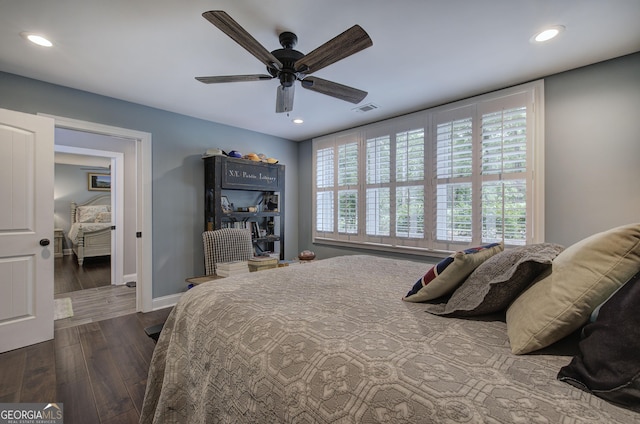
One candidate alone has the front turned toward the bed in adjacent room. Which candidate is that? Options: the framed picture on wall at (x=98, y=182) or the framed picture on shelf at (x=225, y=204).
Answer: the framed picture on wall at (x=98, y=182)

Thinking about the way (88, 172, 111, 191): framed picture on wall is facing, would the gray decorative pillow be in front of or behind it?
in front

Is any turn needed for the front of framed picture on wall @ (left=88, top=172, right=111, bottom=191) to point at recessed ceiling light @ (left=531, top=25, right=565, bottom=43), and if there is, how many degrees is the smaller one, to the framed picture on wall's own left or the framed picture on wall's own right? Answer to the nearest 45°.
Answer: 0° — it already faces it

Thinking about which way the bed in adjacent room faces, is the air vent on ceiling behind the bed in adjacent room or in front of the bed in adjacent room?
in front

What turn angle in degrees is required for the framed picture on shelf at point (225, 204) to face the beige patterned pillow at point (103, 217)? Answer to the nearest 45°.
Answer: approximately 135° to its right

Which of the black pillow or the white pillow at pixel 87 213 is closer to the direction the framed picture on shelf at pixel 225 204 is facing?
the black pillow

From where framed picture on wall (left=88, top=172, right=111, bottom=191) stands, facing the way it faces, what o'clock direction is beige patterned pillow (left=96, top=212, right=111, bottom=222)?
The beige patterned pillow is roughly at 12 o'clock from the framed picture on wall.

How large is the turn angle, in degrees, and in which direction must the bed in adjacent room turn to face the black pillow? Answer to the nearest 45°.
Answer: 0° — it already faces it

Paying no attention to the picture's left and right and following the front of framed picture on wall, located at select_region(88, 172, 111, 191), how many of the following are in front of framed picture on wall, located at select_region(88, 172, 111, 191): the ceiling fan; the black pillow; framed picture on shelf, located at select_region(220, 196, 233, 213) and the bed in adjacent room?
4

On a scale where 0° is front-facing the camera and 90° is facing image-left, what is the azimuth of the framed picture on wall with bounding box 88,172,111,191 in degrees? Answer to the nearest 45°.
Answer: approximately 0°
